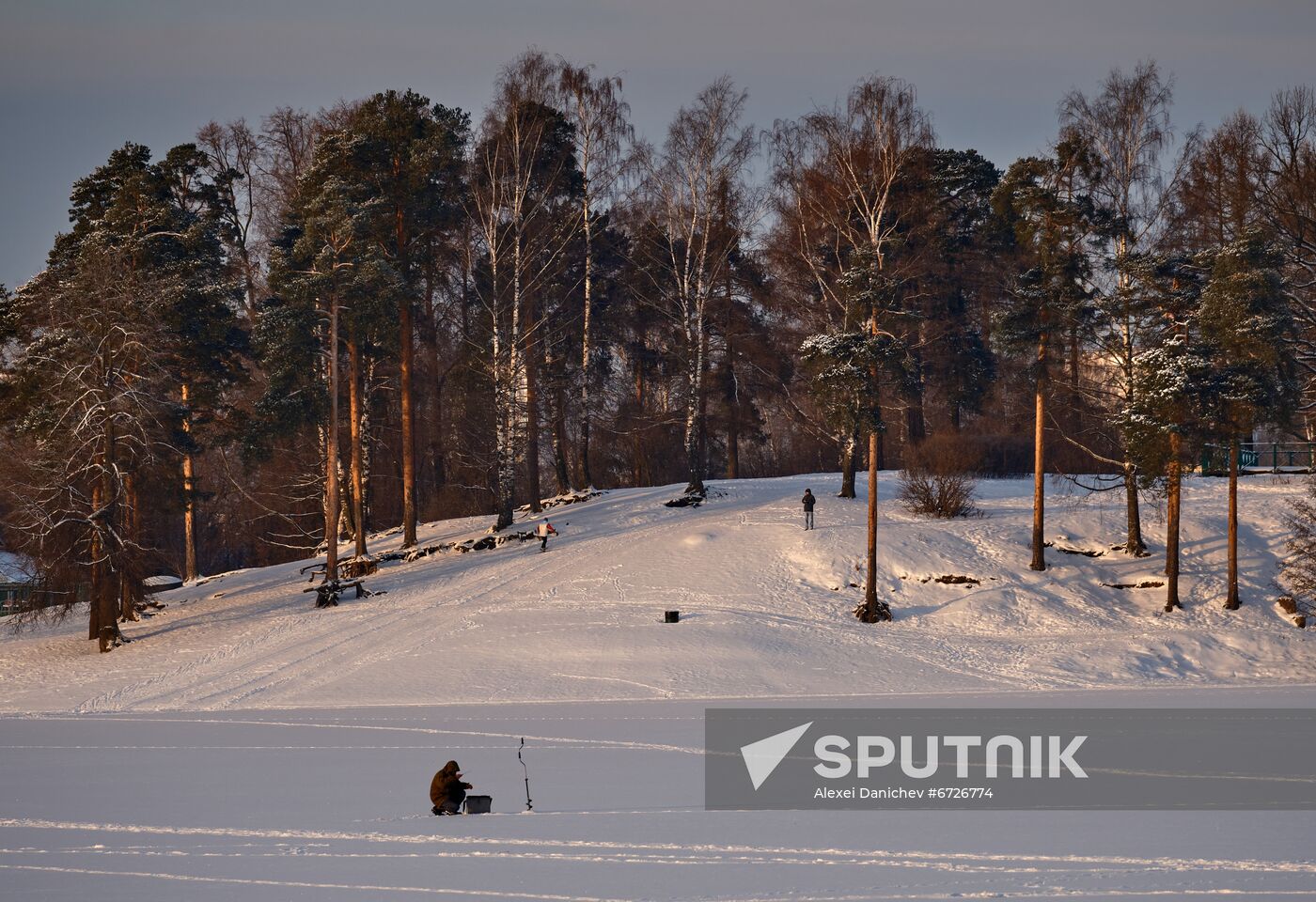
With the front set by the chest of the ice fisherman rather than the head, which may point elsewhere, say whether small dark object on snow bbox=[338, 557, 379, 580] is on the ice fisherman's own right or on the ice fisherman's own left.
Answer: on the ice fisherman's own left

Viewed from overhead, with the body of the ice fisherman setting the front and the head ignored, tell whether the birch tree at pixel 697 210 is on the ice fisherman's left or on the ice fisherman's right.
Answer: on the ice fisherman's left

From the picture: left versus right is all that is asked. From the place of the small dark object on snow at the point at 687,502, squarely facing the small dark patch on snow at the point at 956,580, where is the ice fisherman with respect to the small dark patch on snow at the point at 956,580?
right

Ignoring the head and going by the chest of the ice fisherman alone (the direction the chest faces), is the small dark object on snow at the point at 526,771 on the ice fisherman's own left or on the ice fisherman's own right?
on the ice fisherman's own left

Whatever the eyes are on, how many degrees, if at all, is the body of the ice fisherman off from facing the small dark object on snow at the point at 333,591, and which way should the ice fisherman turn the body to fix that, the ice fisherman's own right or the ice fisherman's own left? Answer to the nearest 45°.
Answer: approximately 90° to the ice fisherman's own left

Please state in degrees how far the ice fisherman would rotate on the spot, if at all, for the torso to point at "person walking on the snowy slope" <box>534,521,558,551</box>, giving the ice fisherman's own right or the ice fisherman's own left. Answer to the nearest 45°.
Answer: approximately 90° to the ice fisherman's own left

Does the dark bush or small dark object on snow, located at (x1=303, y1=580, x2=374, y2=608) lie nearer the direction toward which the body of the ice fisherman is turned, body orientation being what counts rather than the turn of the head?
the dark bush

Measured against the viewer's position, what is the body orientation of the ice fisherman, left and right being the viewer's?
facing to the right of the viewer

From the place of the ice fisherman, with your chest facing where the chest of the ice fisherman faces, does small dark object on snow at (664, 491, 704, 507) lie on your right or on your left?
on your left
